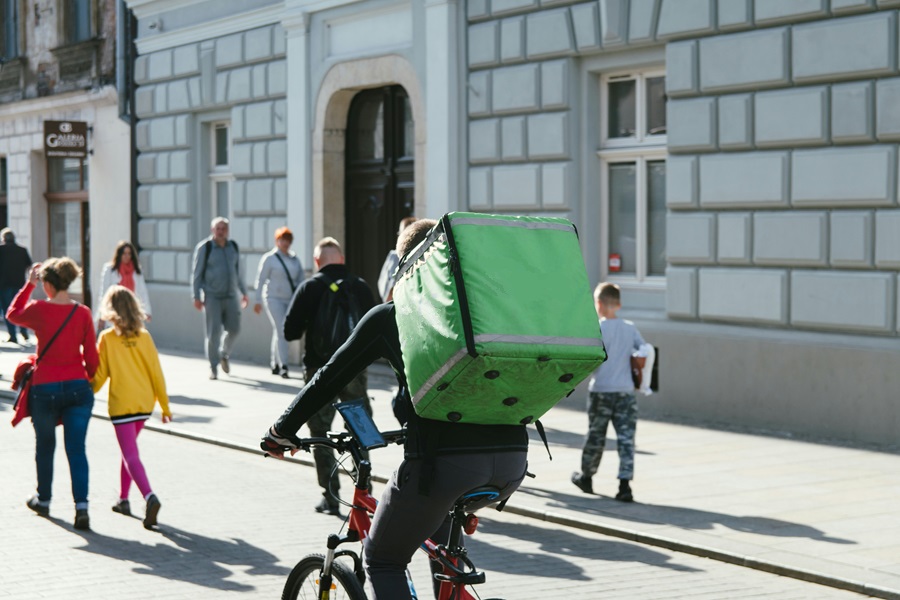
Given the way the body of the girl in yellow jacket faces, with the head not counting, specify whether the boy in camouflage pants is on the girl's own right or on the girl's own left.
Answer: on the girl's own right

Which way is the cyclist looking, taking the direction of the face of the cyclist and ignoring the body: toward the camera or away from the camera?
away from the camera

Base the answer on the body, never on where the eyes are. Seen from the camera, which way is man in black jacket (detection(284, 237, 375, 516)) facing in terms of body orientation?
away from the camera

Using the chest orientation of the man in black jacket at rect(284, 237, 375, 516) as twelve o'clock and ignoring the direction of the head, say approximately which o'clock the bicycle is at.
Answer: The bicycle is roughly at 6 o'clock from the man in black jacket.

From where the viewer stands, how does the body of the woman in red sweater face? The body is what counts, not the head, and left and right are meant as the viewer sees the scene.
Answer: facing away from the viewer

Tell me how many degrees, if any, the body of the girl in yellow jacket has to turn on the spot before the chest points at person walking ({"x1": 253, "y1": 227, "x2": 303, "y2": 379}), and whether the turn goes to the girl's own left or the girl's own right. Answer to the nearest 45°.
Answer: approximately 45° to the girl's own right

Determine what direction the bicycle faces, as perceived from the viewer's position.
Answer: facing away from the viewer and to the left of the viewer

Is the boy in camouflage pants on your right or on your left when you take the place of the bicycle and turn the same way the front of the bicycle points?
on your right
